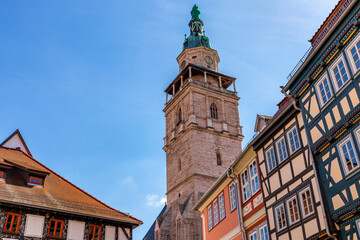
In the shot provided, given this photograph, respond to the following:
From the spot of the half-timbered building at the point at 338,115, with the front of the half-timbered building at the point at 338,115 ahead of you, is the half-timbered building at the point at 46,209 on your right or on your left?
on your right

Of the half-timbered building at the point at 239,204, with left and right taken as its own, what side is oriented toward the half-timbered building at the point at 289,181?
left

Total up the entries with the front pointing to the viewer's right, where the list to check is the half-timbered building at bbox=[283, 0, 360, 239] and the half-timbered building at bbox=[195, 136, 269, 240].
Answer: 0

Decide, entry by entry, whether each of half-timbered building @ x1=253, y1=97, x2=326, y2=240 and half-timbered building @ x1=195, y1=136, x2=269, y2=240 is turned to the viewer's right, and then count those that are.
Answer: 0

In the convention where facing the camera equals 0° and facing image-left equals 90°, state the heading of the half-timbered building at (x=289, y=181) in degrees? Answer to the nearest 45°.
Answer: approximately 45°

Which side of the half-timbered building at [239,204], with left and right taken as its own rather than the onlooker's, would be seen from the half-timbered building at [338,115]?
left

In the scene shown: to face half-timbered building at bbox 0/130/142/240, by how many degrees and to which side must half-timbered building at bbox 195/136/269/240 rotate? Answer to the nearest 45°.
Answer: approximately 45° to its right

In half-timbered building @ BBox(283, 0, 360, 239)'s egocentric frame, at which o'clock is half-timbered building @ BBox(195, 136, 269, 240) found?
half-timbered building @ BBox(195, 136, 269, 240) is roughly at 3 o'clock from half-timbered building @ BBox(283, 0, 360, 239).

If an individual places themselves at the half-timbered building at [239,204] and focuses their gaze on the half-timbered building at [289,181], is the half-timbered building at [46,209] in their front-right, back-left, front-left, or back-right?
back-right

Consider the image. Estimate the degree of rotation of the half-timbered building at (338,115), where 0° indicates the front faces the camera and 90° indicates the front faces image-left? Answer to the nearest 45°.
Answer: approximately 45°

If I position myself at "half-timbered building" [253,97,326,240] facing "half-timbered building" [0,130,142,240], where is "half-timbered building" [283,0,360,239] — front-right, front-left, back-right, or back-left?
back-left
